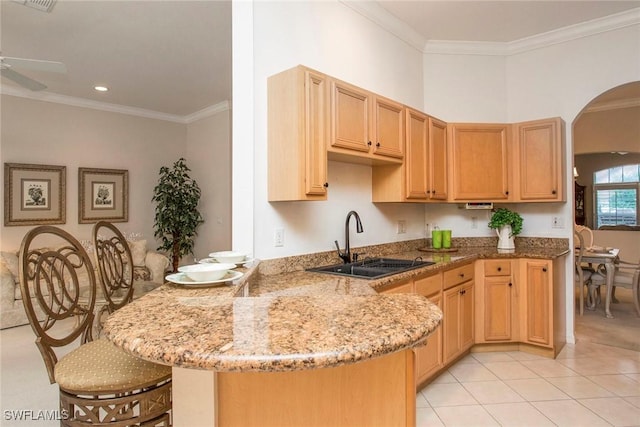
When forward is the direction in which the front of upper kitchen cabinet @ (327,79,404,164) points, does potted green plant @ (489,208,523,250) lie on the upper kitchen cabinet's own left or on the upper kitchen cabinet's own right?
on the upper kitchen cabinet's own left

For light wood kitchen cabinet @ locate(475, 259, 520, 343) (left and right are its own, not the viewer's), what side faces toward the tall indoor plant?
right

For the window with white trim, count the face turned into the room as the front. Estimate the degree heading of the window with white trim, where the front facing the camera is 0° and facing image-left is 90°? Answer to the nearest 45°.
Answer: approximately 0°

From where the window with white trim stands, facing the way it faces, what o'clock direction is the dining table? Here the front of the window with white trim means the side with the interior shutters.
The dining table is roughly at 12 o'clock from the window with white trim.

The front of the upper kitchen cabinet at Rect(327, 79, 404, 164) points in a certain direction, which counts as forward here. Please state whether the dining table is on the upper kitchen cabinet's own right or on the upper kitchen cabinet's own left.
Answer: on the upper kitchen cabinet's own left

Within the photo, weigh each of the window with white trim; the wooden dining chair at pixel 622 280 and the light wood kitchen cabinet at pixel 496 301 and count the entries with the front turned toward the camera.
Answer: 2

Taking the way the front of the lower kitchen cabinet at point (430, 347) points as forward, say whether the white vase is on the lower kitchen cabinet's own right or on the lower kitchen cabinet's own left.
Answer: on the lower kitchen cabinet's own left

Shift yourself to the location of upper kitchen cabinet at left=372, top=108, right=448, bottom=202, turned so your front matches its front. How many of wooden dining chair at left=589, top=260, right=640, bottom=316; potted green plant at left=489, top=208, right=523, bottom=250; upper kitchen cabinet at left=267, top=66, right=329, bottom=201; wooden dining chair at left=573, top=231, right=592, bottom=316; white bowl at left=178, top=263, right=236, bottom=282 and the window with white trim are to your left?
4

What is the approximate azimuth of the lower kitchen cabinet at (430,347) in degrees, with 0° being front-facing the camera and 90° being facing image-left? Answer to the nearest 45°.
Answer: approximately 315°

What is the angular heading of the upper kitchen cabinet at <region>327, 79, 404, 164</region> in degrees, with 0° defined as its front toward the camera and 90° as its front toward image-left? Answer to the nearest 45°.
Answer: approximately 315°

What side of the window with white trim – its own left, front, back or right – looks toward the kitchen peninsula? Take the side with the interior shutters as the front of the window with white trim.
front

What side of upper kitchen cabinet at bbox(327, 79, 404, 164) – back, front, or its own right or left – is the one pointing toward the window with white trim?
left
